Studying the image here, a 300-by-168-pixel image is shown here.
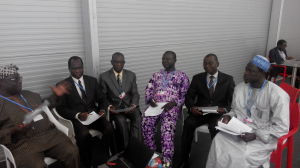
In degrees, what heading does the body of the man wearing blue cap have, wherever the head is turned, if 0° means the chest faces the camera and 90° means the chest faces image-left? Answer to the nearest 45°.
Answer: approximately 45°

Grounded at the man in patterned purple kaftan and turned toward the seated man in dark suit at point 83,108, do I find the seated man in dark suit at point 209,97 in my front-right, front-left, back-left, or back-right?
back-left

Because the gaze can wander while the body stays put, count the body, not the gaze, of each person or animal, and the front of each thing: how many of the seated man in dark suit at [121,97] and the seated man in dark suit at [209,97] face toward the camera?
2

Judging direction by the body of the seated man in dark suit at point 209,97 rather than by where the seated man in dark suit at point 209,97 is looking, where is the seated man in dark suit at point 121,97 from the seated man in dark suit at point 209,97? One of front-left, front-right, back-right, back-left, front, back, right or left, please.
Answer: right

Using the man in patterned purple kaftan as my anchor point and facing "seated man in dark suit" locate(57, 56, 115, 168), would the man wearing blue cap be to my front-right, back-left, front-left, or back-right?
back-left

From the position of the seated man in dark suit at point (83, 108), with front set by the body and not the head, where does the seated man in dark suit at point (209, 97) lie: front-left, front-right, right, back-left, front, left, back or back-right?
front-left

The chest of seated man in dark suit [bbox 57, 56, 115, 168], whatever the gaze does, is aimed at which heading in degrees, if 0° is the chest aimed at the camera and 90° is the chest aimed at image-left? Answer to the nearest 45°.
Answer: approximately 315°

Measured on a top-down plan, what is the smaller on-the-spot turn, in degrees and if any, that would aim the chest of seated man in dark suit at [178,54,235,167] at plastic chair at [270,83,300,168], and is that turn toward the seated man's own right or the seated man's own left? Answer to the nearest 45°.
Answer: approximately 45° to the seated man's own left

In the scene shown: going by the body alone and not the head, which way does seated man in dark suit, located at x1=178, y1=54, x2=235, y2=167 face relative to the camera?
toward the camera

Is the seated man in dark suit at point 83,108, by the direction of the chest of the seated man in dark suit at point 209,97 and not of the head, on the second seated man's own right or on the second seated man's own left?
on the second seated man's own right

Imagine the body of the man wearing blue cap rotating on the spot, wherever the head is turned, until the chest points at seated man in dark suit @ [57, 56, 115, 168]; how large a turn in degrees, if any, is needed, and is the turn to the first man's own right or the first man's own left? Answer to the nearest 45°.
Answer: approximately 45° to the first man's own right

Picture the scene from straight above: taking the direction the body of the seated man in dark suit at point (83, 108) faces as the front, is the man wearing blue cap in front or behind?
in front

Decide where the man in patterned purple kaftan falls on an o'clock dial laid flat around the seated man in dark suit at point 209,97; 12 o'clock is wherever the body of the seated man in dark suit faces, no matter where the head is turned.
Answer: The man in patterned purple kaftan is roughly at 3 o'clock from the seated man in dark suit.

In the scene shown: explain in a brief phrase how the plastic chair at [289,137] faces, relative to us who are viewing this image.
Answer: facing the viewer and to the left of the viewer

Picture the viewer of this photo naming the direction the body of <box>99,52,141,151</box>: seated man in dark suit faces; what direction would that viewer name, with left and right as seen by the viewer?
facing the viewer
